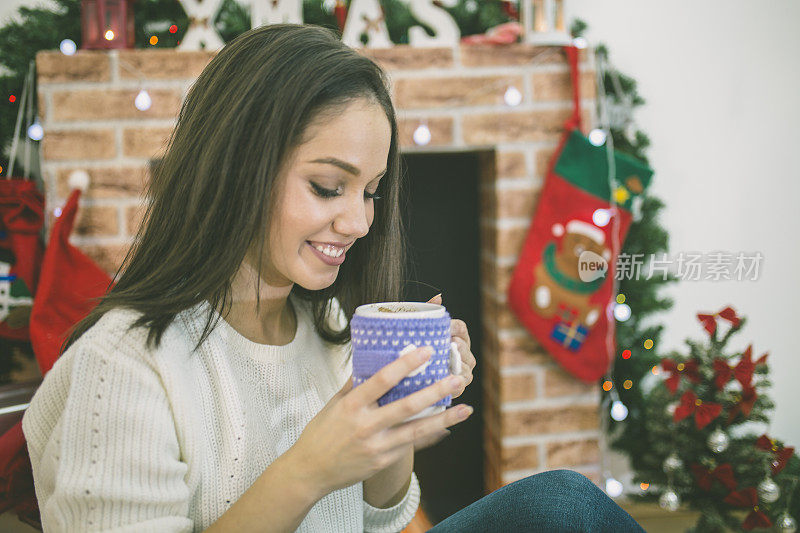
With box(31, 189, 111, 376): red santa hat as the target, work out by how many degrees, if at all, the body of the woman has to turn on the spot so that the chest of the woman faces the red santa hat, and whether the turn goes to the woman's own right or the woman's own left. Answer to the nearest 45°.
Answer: approximately 180°

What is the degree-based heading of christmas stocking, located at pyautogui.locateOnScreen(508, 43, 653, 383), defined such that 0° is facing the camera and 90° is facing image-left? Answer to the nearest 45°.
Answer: approximately 0°

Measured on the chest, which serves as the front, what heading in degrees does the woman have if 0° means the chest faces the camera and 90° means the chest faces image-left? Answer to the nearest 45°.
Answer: approximately 315°

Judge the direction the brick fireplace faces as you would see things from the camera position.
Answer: facing the viewer

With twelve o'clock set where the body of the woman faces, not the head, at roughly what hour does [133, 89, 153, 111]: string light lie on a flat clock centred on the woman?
The string light is roughly at 7 o'clock from the woman.

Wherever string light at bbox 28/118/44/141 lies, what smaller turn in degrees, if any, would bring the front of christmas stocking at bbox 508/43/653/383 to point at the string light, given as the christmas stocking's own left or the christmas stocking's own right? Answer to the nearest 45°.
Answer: approximately 90° to the christmas stocking's own right

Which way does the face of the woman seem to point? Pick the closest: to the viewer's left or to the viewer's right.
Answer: to the viewer's right

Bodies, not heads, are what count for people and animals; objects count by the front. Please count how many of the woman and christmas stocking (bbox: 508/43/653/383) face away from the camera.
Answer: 0

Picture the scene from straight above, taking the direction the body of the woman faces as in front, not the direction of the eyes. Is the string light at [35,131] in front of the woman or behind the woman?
behind

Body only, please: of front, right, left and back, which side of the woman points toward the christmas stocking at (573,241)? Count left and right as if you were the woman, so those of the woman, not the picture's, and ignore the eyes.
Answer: left

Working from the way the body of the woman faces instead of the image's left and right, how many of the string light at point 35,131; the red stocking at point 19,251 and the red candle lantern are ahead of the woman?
0

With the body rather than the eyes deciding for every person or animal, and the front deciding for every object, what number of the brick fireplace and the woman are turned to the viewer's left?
0

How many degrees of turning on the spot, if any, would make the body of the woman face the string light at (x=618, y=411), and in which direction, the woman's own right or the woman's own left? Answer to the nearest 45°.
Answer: approximately 90° to the woman's own left
